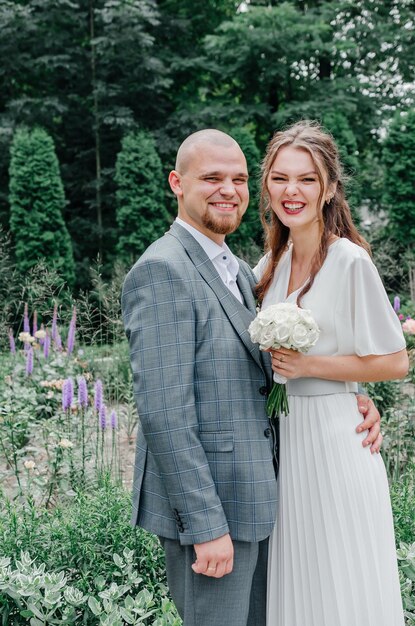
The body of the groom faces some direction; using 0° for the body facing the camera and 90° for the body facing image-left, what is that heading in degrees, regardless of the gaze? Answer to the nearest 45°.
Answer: approximately 315°

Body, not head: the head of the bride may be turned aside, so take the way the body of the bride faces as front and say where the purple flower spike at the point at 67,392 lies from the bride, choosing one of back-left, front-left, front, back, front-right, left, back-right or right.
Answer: right

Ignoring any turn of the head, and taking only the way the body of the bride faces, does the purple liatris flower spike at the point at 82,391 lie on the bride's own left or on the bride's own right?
on the bride's own right

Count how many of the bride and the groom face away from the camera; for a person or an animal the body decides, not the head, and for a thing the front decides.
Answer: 0

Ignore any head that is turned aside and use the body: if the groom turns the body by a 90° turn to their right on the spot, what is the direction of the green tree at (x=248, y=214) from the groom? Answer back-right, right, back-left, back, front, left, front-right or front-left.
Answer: back-right

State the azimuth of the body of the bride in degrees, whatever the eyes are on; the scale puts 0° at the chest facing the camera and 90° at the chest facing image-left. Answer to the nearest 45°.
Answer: approximately 45°
